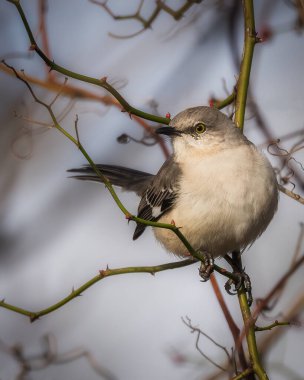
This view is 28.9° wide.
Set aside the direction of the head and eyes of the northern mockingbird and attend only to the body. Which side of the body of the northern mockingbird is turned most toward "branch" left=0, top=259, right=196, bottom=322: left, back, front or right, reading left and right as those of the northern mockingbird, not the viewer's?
right

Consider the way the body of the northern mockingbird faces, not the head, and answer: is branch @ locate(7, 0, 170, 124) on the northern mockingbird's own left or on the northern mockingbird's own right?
on the northern mockingbird's own right

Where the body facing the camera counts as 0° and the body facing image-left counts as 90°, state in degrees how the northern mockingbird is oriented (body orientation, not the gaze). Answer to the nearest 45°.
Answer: approximately 315°
